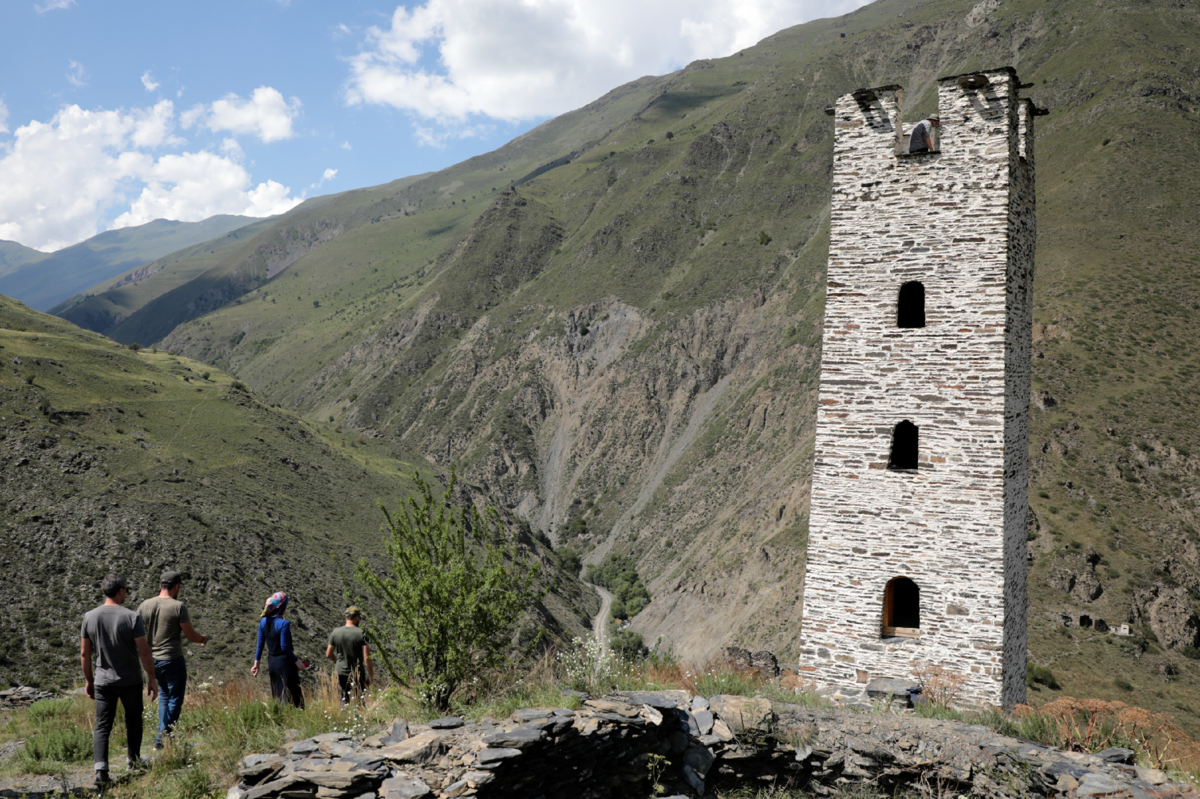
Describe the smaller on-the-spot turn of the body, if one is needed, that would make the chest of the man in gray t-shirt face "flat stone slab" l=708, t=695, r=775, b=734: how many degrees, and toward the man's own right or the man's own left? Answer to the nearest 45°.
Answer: approximately 90° to the man's own right

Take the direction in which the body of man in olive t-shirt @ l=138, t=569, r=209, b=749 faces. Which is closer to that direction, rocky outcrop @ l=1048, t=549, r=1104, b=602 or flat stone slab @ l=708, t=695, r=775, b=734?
the rocky outcrop

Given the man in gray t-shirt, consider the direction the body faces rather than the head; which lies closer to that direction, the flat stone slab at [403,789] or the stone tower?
the stone tower

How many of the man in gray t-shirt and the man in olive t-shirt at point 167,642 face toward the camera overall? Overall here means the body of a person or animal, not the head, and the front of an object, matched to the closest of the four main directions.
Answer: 0

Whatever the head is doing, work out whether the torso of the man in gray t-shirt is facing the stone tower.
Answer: no

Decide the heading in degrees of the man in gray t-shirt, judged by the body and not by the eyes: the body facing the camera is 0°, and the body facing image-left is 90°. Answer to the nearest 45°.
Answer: approximately 180°

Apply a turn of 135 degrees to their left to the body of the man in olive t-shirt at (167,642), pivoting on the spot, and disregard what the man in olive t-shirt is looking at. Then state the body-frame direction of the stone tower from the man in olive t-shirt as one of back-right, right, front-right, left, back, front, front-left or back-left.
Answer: back

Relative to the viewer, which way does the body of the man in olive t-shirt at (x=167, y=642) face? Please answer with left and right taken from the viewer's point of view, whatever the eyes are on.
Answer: facing away from the viewer and to the right of the viewer

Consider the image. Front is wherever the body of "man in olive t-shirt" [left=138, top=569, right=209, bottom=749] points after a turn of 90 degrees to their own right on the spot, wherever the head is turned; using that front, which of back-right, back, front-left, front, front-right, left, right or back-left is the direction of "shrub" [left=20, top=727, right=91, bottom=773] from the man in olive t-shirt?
back

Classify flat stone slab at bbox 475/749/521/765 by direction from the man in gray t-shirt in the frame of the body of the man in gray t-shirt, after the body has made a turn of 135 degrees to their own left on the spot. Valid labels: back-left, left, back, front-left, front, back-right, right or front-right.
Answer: left

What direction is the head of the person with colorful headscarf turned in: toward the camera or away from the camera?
away from the camera

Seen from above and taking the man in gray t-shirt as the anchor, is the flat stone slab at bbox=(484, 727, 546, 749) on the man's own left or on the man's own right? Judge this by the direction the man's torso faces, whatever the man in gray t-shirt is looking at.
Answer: on the man's own right
